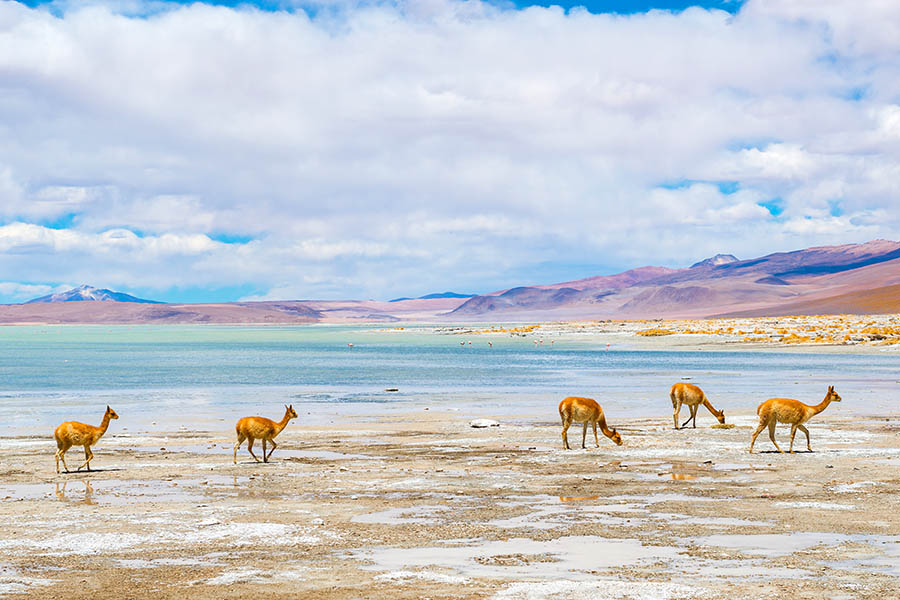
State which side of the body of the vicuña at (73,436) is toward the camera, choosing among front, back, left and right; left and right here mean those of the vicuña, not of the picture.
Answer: right

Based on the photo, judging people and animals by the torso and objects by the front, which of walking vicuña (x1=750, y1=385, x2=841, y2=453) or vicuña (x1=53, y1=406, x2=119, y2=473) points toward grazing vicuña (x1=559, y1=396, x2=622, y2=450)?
the vicuña

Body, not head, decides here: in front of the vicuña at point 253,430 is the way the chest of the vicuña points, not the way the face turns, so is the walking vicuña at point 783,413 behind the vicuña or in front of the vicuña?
in front

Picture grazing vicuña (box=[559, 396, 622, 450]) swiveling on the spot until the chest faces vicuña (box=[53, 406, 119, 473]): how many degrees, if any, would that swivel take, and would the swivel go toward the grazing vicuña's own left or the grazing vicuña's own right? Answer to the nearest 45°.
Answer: approximately 135° to the grazing vicuña's own right

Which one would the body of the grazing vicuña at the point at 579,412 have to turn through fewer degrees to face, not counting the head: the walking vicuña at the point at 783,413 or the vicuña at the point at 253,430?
the walking vicuña

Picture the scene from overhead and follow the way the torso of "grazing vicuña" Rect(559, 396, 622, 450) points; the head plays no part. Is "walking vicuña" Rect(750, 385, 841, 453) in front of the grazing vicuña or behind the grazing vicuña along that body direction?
in front

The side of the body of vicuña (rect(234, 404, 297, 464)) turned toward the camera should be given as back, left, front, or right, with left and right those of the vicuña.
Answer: right

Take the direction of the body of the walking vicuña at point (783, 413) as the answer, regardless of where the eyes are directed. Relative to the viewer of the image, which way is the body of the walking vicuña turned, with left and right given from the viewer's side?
facing to the right of the viewer

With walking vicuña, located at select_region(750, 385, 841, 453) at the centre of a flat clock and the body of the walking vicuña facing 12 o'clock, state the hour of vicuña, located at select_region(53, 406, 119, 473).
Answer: The vicuña is roughly at 5 o'clock from the walking vicuña.

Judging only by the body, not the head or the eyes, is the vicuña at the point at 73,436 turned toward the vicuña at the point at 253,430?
yes

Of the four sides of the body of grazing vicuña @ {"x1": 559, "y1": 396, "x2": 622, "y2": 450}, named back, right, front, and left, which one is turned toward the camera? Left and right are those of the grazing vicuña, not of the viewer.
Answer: right
